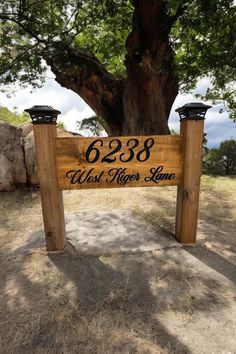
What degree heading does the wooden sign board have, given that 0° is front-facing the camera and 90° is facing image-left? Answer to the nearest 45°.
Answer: approximately 0°

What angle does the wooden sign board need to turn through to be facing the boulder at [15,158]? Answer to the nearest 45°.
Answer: approximately 135° to its right

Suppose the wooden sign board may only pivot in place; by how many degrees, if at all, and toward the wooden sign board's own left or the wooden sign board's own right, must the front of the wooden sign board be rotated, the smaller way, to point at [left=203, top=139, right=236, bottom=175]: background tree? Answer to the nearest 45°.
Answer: approximately 135° to the wooden sign board's own left
